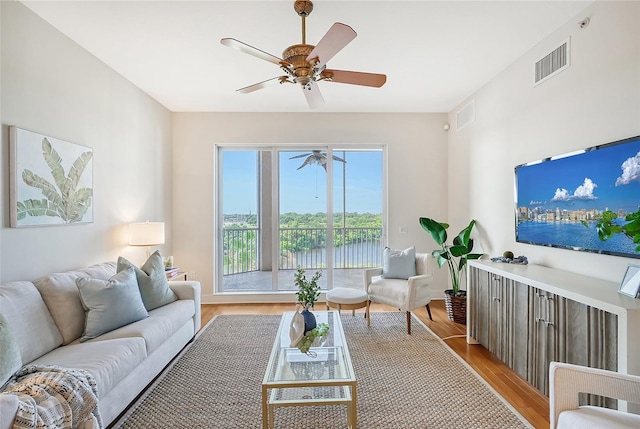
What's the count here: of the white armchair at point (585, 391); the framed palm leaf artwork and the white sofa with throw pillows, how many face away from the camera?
0

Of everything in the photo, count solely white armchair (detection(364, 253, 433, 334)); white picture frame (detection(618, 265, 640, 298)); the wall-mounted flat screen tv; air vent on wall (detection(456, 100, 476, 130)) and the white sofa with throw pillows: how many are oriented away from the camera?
0

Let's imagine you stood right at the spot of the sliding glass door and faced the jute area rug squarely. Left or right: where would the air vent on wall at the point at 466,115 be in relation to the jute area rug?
left

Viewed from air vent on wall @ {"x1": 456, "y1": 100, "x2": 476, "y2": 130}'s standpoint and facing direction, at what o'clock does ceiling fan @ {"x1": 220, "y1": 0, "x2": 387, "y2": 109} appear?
The ceiling fan is roughly at 11 o'clock from the air vent on wall.

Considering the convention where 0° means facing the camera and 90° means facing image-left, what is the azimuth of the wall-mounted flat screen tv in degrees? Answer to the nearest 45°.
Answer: approximately 45°

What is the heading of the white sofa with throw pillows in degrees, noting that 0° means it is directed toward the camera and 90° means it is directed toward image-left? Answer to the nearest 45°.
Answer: approximately 315°

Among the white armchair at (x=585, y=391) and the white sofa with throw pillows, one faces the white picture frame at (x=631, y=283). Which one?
the white sofa with throw pillows

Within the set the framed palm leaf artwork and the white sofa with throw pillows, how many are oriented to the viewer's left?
0

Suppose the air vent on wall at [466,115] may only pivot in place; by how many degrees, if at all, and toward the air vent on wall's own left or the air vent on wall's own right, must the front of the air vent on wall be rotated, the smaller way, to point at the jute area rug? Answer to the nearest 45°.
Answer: approximately 45° to the air vent on wall's own left

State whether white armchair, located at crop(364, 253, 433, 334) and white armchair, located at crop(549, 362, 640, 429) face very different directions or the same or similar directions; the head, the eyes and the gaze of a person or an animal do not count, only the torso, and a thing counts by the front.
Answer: same or similar directions

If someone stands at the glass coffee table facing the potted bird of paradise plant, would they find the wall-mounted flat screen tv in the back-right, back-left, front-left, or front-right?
front-right

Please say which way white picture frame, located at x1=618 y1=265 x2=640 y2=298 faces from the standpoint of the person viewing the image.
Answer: facing the viewer and to the left of the viewer

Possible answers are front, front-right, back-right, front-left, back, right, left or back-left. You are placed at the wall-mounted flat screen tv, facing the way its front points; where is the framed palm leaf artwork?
front

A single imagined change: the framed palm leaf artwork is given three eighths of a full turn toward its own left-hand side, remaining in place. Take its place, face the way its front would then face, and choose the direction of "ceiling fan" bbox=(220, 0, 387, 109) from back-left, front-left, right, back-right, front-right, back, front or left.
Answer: back-right

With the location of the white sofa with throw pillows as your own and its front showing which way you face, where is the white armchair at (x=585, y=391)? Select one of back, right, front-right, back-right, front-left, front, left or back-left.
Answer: front

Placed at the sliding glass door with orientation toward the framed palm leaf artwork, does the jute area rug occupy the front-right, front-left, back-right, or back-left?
front-left

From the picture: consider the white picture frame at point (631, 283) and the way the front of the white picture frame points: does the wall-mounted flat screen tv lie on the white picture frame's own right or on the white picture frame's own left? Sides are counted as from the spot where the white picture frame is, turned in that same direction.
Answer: on the white picture frame's own right

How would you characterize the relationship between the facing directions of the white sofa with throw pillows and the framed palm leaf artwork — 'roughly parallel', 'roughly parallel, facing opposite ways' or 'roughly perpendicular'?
roughly parallel
